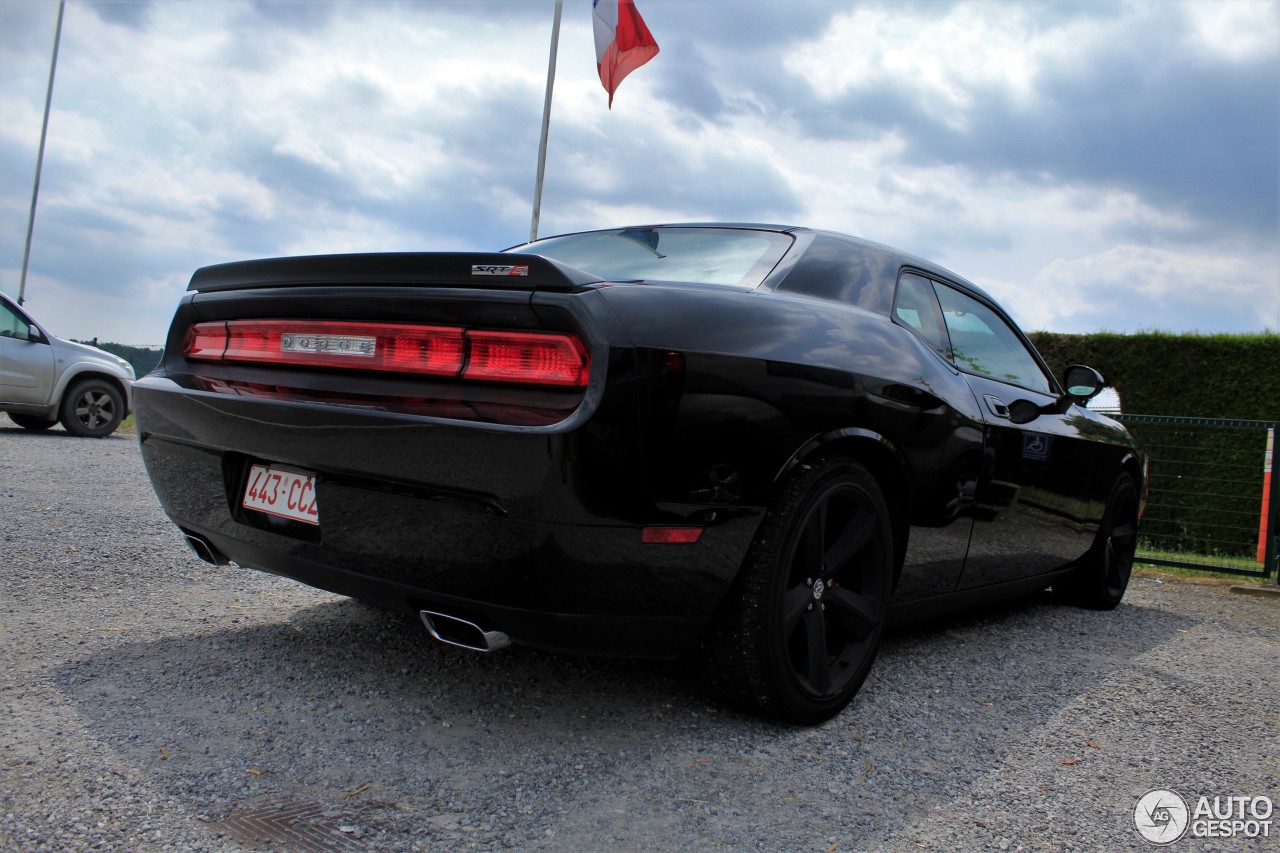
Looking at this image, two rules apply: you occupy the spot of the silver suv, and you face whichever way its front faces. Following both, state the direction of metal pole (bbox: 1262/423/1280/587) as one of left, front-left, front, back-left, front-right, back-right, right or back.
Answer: front-right

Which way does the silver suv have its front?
to the viewer's right

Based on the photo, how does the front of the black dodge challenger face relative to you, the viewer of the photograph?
facing away from the viewer and to the right of the viewer

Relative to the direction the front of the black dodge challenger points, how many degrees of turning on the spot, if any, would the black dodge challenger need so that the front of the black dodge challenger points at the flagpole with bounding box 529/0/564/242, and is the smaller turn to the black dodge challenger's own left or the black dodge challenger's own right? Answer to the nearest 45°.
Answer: approximately 45° to the black dodge challenger's own left

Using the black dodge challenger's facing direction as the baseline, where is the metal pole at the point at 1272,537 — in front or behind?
in front

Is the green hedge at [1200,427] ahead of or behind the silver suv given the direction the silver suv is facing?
ahead
